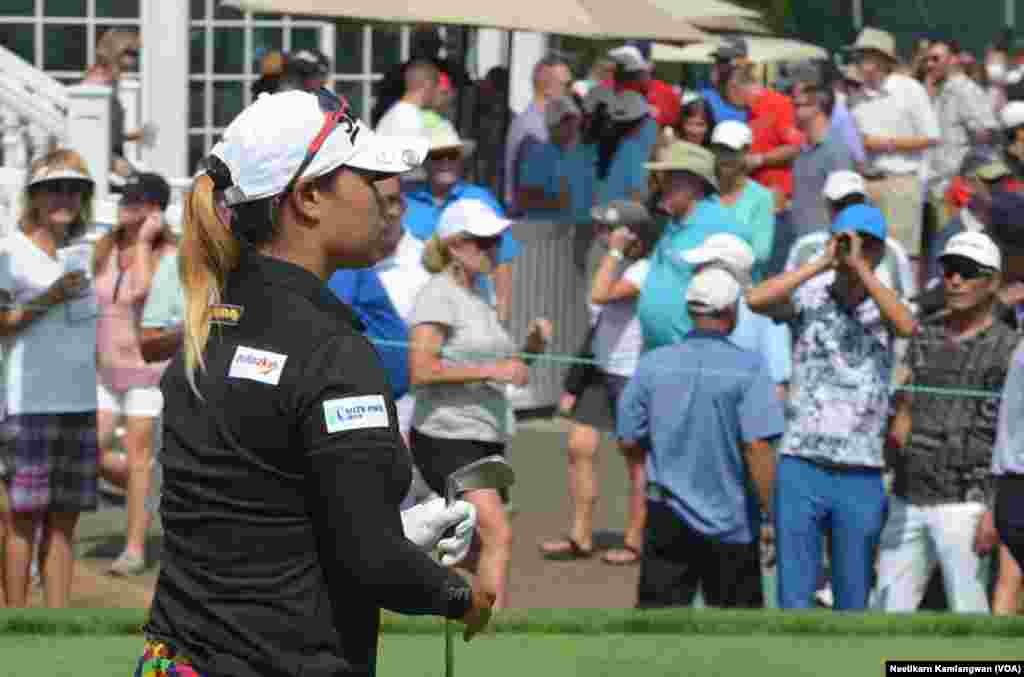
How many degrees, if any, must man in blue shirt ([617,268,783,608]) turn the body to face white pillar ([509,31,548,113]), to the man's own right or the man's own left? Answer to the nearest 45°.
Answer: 0° — they already face it

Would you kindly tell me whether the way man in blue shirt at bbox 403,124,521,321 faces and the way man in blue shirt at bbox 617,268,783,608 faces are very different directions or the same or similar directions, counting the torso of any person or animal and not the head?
very different directions

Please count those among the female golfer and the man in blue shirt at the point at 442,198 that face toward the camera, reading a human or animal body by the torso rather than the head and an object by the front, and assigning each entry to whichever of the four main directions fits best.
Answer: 1

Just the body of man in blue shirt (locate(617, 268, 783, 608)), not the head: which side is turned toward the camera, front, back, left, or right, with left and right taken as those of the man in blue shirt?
back

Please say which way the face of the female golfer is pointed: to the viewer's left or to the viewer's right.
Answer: to the viewer's right

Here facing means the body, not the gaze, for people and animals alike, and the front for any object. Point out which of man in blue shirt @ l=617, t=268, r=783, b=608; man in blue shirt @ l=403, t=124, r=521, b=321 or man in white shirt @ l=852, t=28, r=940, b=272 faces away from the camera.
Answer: man in blue shirt @ l=617, t=268, r=783, b=608

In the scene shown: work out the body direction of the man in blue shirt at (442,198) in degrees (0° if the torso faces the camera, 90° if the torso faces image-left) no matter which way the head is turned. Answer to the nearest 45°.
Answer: approximately 0°

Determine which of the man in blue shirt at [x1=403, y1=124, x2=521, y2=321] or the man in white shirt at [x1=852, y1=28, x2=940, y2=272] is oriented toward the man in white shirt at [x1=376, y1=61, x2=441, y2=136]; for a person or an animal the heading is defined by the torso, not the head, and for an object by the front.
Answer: the man in white shirt at [x1=852, y1=28, x2=940, y2=272]

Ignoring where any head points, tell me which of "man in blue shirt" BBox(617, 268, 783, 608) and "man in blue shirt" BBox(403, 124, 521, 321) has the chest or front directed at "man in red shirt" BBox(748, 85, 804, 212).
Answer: "man in blue shirt" BBox(617, 268, 783, 608)

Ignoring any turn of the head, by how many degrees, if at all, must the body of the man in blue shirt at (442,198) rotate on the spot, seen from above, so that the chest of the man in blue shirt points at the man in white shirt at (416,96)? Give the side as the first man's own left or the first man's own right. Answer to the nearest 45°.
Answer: approximately 180°

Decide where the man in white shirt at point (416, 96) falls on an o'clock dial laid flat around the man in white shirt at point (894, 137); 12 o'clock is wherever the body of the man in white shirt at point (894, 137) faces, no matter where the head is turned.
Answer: the man in white shirt at point (416, 96) is roughly at 12 o'clock from the man in white shirt at point (894, 137).
